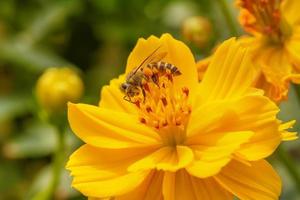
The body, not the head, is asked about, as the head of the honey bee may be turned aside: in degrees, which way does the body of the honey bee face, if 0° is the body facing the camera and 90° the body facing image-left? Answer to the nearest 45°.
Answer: approximately 90°

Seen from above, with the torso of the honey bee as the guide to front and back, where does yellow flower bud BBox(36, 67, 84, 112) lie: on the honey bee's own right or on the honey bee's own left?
on the honey bee's own right

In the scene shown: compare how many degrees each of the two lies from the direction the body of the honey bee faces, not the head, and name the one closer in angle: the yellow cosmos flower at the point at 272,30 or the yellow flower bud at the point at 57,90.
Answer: the yellow flower bud

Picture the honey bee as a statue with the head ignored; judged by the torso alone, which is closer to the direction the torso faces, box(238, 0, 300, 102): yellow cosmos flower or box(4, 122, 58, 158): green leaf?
the green leaf

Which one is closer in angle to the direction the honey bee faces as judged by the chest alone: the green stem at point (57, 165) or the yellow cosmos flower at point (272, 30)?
the green stem
